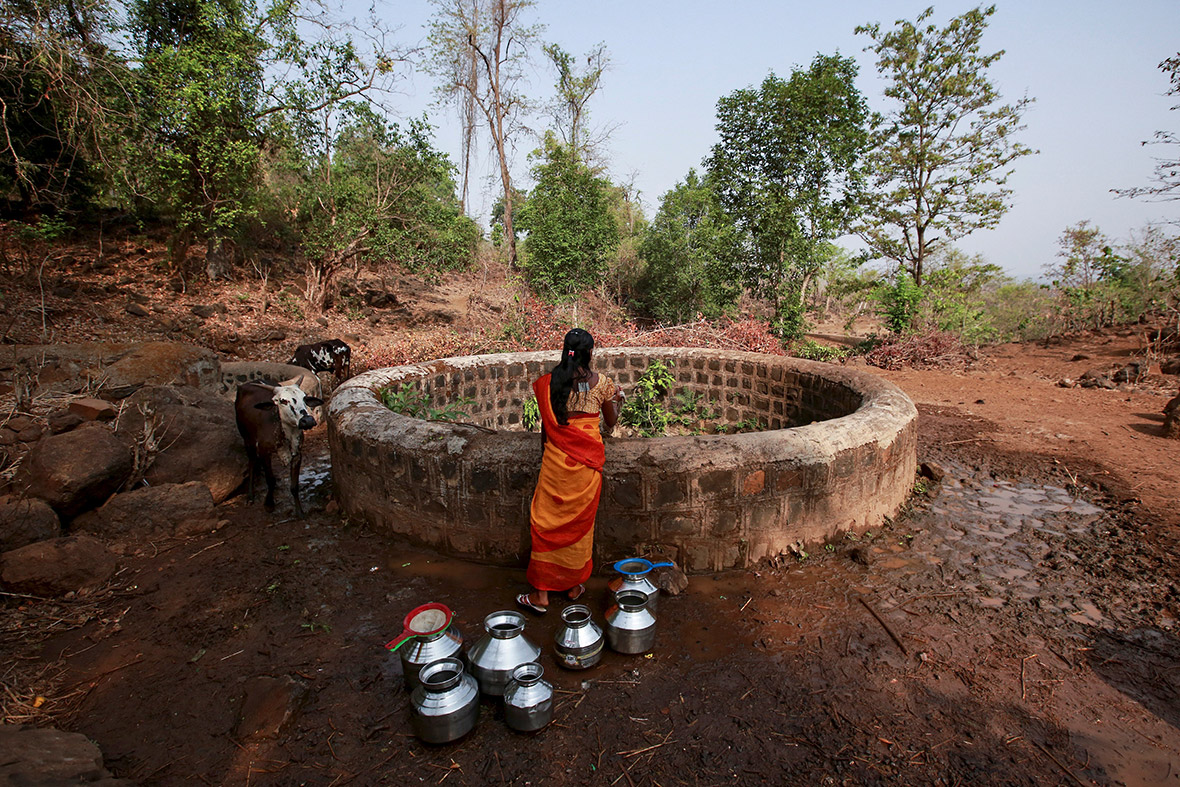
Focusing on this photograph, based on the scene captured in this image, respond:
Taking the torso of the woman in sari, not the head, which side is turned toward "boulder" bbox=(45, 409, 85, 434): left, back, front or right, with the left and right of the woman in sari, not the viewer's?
left

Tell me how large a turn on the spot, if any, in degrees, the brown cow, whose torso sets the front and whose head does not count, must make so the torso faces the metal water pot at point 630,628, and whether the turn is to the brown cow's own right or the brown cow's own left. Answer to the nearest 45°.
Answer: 0° — it already faces it

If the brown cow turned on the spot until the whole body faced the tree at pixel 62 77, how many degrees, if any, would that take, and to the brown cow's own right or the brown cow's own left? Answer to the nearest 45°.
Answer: approximately 180°

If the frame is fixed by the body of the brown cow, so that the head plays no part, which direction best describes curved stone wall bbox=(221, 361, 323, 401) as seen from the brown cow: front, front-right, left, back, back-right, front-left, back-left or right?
back-left

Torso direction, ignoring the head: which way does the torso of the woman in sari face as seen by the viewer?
away from the camera

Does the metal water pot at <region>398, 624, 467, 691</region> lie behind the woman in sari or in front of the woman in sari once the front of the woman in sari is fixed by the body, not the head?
behind

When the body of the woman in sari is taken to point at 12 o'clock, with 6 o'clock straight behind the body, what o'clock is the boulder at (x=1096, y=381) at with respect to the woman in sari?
The boulder is roughly at 2 o'clock from the woman in sari.

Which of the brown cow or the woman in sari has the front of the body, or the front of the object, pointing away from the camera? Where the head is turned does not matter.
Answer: the woman in sari

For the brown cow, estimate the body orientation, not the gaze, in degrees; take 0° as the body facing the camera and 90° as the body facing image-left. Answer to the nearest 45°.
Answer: approximately 315°

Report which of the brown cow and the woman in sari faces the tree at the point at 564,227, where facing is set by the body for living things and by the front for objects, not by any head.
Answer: the woman in sari

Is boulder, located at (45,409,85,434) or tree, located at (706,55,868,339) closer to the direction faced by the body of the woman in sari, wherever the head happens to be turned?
the tree

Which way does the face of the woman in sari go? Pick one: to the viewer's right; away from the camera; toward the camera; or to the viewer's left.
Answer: away from the camera

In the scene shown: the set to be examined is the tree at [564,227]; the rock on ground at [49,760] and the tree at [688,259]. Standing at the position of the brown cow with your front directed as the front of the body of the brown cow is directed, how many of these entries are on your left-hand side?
2
